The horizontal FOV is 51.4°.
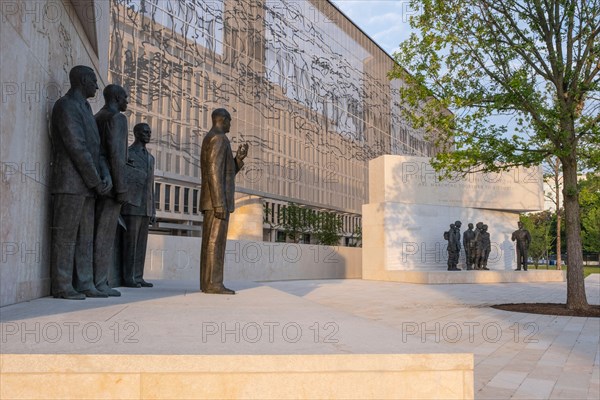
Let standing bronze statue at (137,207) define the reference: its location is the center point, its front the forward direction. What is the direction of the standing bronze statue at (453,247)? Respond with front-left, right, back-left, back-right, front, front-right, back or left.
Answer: left

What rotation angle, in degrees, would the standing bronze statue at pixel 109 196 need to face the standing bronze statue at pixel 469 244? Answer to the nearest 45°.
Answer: approximately 45° to its left

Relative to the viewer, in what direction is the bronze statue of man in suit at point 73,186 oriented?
to the viewer's right

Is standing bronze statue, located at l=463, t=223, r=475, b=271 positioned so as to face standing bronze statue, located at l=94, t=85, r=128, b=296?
no

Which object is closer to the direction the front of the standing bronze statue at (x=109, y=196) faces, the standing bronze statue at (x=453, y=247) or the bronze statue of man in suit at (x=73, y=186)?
the standing bronze statue

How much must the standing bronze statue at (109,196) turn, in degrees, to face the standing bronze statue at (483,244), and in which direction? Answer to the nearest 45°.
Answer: approximately 45° to its left

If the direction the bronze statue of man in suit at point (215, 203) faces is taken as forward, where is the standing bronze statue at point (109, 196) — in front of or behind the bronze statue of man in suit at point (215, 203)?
behind

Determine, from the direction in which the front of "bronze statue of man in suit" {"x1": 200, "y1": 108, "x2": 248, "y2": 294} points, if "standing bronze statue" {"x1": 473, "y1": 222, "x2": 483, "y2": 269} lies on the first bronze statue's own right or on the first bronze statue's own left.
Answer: on the first bronze statue's own left

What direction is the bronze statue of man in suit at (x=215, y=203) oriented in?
to the viewer's right

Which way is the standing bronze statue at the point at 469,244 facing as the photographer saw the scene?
facing the viewer and to the right of the viewer

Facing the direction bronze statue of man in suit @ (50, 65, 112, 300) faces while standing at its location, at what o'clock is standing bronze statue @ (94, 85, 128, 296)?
The standing bronze statue is roughly at 10 o'clock from the bronze statue of man in suit.

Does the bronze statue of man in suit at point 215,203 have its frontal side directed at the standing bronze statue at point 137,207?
no

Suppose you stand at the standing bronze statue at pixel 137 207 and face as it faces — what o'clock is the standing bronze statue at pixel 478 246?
the standing bronze statue at pixel 478 246 is roughly at 9 o'clock from the standing bronze statue at pixel 137 207.

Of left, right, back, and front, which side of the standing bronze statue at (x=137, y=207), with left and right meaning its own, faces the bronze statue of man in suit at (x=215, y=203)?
front
